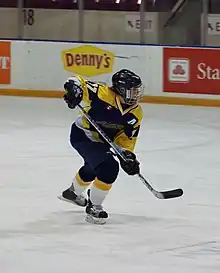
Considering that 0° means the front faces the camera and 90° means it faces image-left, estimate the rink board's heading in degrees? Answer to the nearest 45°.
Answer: approximately 0°

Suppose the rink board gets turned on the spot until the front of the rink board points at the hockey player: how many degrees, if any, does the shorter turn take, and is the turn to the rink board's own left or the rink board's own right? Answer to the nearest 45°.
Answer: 0° — it already faces them

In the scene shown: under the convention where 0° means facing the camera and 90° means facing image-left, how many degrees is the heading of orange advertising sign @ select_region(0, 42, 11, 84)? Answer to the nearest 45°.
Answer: approximately 0°

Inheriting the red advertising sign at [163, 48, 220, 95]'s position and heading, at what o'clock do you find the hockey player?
The hockey player is roughly at 12 o'clock from the red advertising sign.

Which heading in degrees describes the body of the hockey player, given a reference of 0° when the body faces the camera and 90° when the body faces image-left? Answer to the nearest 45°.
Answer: approximately 315°

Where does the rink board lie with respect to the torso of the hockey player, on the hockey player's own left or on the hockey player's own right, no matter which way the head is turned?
on the hockey player's own left

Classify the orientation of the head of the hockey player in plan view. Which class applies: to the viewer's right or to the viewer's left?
to the viewer's right

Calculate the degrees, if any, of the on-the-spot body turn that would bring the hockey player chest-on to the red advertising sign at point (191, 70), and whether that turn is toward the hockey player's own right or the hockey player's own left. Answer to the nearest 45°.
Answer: approximately 135° to the hockey player's own left

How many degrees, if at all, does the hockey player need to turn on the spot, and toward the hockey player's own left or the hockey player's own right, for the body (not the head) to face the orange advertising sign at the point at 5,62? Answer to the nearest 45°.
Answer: approximately 135° to the hockey player's own left
